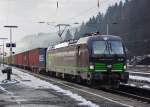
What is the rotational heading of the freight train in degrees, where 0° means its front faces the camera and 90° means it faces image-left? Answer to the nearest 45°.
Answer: approximately 315°
